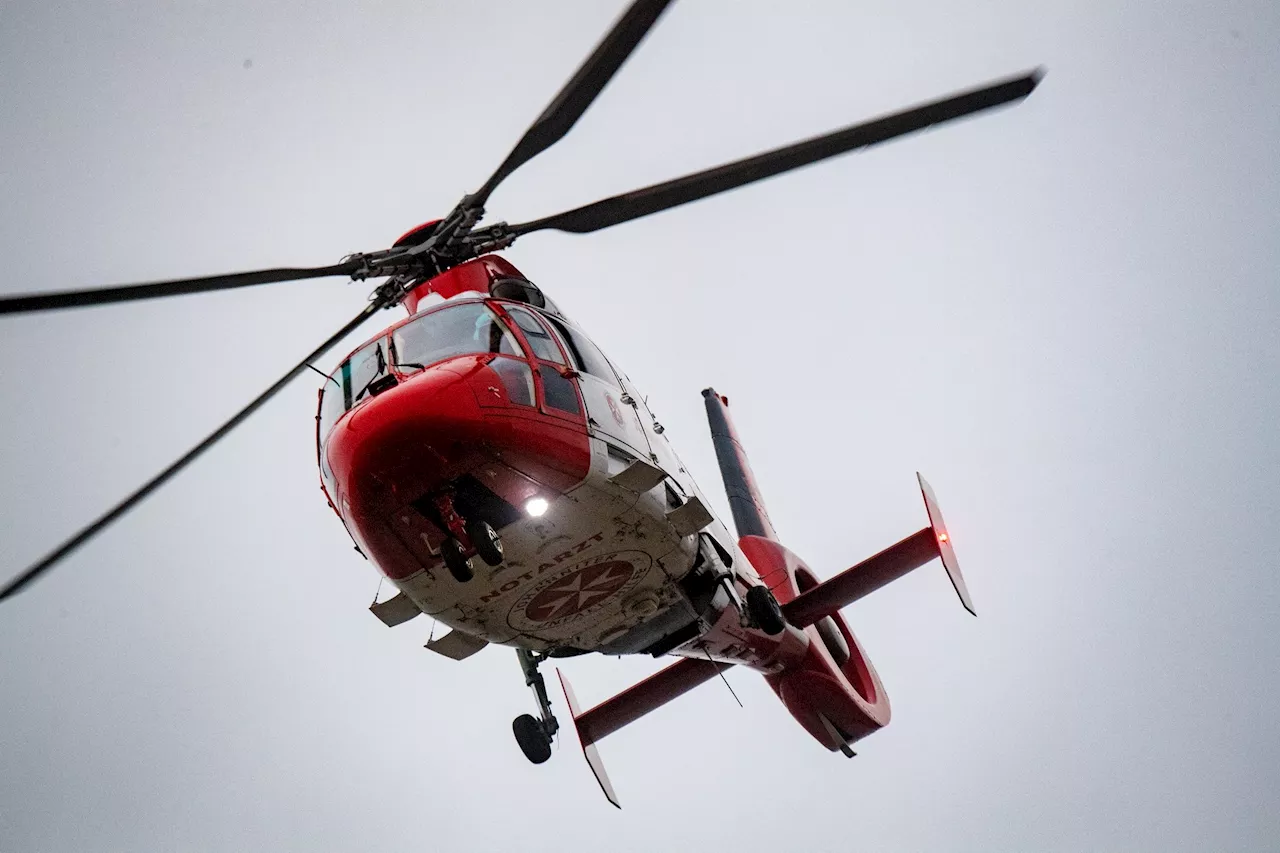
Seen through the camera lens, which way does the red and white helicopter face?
facing the viewer and to the left of the viewer
